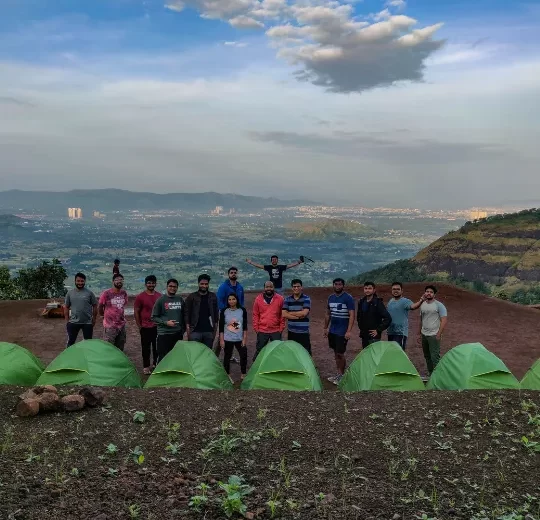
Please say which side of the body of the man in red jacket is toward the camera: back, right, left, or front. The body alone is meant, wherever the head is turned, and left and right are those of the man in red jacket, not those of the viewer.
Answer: front

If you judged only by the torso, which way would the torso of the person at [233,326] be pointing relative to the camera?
toward the camera

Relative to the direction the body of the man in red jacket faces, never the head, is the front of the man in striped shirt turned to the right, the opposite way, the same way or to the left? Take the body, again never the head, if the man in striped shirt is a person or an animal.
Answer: the same way

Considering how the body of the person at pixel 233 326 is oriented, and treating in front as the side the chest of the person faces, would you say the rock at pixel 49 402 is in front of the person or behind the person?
in front

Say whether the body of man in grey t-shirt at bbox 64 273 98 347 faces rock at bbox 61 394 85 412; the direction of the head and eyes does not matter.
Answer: yes

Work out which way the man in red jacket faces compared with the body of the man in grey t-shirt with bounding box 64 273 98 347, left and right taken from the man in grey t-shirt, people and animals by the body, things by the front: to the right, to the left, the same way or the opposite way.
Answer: the same way

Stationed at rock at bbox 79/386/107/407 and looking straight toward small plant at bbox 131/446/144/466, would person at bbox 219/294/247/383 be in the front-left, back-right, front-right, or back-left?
back-left

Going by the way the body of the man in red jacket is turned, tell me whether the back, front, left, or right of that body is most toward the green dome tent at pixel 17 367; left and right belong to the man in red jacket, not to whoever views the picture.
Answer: right

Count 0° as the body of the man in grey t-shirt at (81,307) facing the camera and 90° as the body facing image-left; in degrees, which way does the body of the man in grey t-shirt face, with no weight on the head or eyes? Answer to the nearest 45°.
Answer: approximately 0°

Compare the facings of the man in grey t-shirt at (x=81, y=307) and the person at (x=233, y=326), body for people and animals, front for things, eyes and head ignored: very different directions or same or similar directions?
same or similar directions
